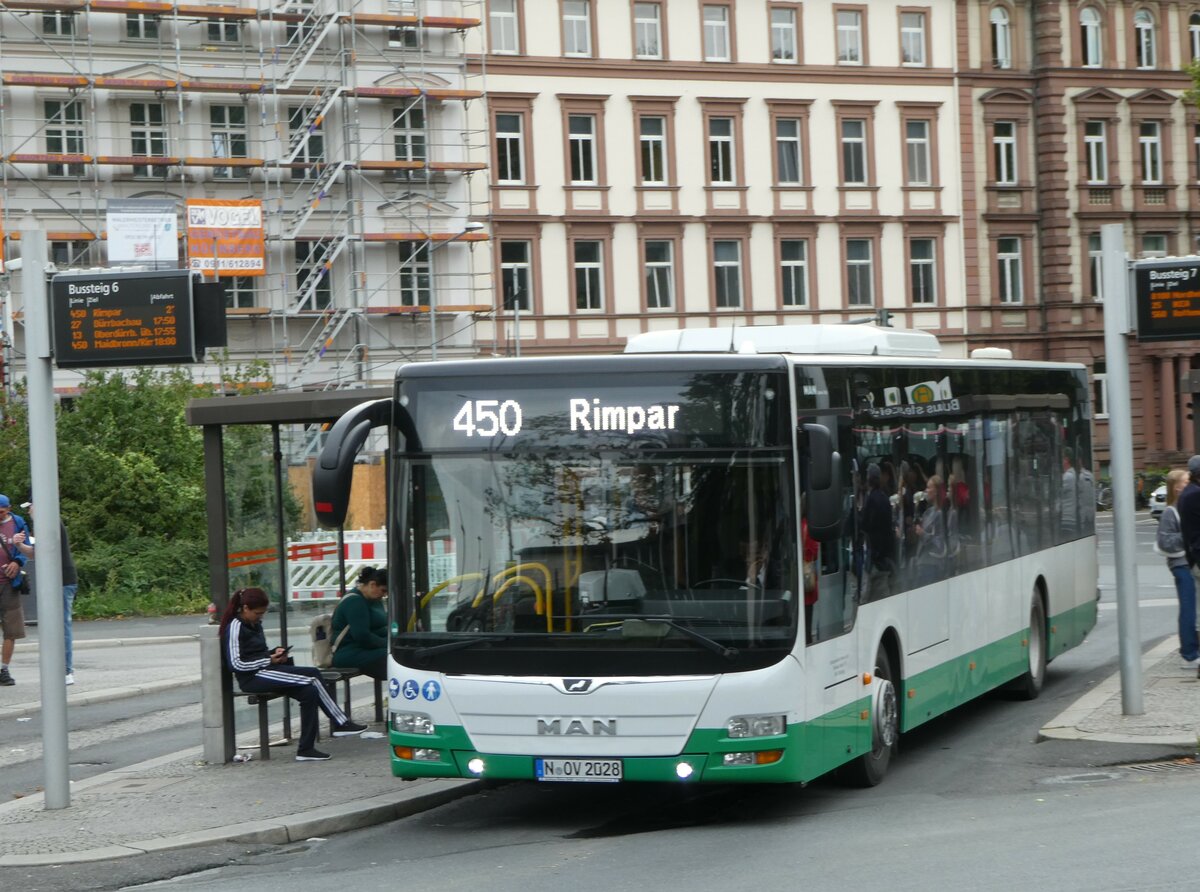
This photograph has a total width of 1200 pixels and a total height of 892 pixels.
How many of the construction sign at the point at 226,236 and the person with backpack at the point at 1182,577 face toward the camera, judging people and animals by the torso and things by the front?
1

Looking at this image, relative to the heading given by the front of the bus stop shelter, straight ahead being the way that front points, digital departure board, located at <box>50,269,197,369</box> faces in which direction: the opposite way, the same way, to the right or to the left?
to the right

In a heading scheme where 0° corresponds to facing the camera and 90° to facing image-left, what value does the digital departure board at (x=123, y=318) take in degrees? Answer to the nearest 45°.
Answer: approximately 0°

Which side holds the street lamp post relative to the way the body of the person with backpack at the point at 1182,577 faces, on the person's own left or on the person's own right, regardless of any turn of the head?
on the person's own left

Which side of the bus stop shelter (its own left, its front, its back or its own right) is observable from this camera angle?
right

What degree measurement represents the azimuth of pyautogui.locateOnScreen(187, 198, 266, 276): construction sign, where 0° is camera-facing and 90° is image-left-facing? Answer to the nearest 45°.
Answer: approximately 0°

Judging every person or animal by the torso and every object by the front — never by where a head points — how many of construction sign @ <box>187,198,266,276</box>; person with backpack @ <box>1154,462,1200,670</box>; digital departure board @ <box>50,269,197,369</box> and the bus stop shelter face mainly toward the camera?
2

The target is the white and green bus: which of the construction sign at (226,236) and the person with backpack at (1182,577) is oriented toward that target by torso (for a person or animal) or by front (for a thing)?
the construction sign
